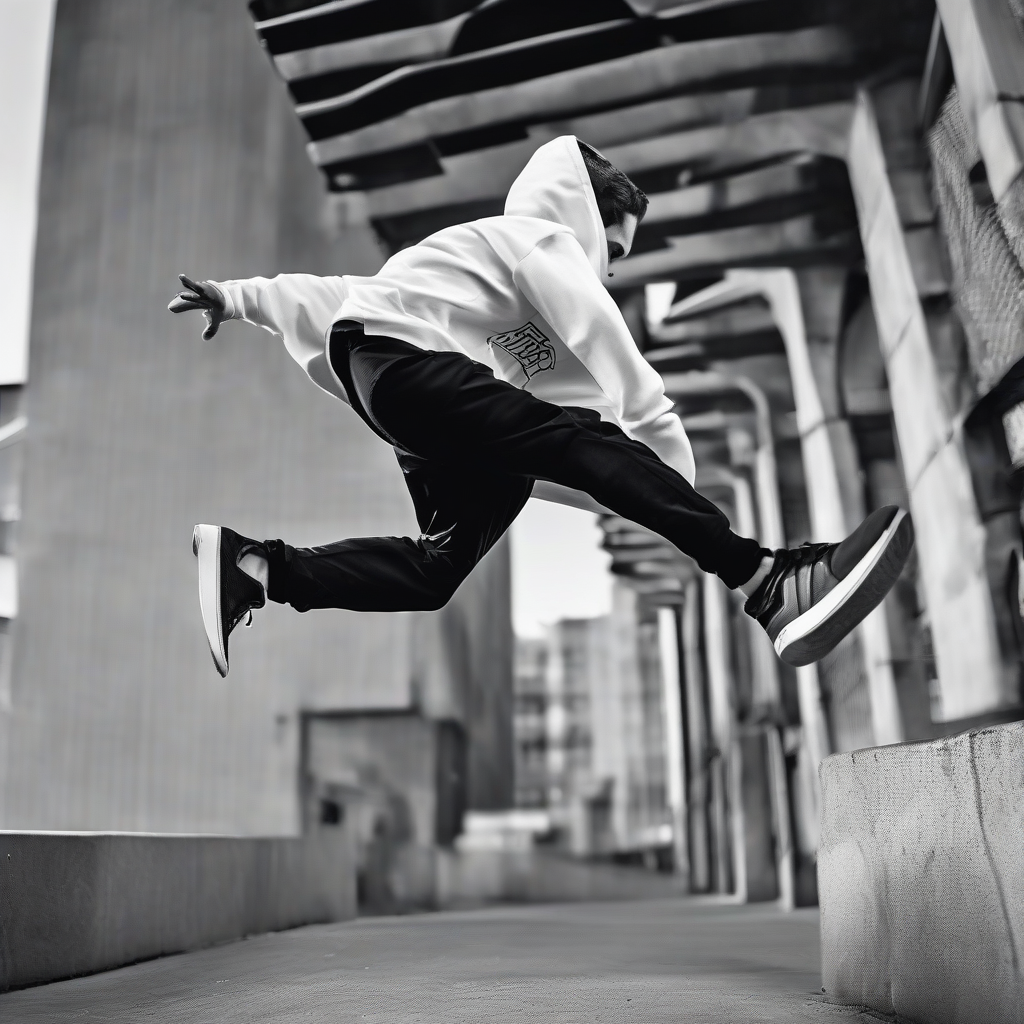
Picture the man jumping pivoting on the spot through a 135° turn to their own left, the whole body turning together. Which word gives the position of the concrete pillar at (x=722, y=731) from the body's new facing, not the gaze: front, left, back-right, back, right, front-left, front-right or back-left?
front-right

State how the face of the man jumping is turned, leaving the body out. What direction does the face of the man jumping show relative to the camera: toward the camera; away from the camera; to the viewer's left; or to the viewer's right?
to the viewer's right

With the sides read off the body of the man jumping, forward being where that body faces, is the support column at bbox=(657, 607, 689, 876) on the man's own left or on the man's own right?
on the man's own left

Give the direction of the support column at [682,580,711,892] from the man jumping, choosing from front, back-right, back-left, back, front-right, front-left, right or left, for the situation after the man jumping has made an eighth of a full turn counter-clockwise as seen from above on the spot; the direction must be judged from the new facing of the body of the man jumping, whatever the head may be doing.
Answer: front-left

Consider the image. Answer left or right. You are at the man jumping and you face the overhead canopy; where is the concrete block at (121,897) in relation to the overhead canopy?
left

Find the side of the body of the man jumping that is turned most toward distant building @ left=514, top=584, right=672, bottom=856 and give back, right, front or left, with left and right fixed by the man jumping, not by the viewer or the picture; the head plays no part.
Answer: left

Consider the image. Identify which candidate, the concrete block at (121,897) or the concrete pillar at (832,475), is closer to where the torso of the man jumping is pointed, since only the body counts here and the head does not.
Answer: the concrete pillar

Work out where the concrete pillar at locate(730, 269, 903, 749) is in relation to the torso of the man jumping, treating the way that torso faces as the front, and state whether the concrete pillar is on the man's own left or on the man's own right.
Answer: on the man's own left

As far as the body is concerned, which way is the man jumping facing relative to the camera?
to the viewer's right
